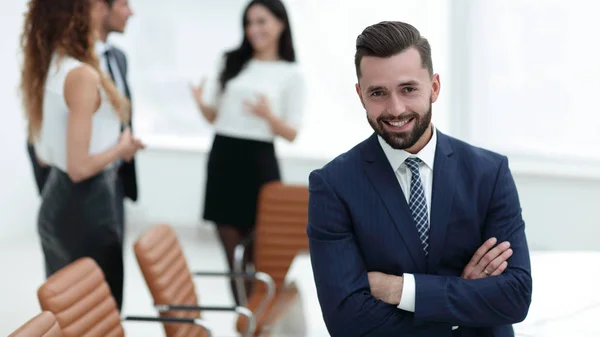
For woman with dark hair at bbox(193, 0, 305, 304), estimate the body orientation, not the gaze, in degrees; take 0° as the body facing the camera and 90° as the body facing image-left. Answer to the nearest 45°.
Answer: approximately 45°

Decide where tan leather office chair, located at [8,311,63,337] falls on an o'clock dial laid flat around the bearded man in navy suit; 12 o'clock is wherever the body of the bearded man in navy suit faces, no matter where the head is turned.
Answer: The tan leather office chair is roughly at 3 o'clock from the bearded man in navy suit.

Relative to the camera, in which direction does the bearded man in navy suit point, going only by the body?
toward the camera

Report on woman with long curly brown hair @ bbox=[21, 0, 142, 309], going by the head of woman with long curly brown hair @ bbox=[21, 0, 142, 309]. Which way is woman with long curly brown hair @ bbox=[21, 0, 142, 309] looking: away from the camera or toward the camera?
away from the camera

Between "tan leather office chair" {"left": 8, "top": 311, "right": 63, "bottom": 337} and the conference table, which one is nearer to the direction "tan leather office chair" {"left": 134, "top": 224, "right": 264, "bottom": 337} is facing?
the conference table

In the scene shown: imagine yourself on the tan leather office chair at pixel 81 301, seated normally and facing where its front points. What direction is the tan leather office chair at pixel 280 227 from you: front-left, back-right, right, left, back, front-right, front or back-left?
left
